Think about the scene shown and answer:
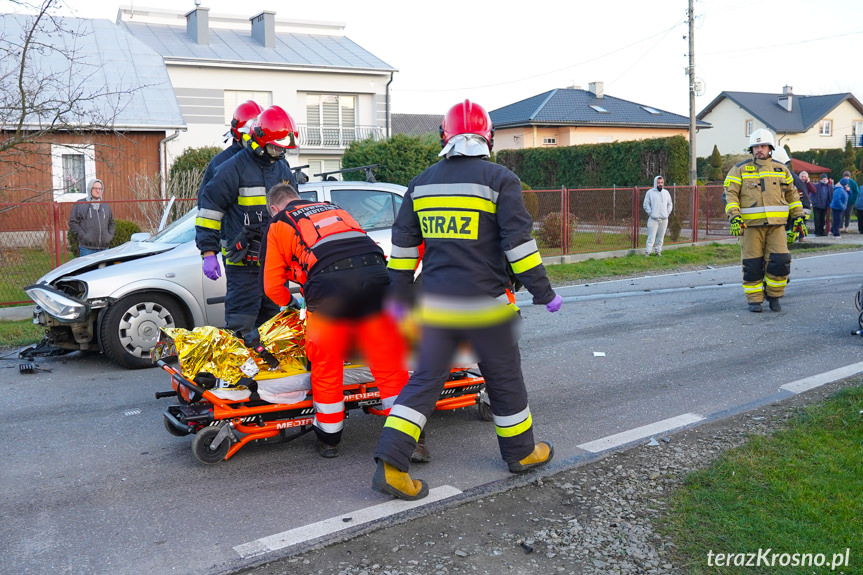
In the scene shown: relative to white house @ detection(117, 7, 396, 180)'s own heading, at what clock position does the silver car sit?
The silver car is roughly at 12 o'clock from the white house.

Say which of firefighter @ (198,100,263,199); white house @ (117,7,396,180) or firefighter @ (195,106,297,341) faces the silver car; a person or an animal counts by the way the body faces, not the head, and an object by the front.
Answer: the white house

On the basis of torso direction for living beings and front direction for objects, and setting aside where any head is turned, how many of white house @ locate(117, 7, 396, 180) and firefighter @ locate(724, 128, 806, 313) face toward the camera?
2

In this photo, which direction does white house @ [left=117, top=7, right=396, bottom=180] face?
toward the camera

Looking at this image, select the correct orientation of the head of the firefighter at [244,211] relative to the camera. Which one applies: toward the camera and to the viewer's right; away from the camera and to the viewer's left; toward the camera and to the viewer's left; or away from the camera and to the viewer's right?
toward the camera and to the viewer's right

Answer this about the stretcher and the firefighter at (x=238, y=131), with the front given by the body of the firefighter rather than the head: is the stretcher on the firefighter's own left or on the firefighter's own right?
on the firefighter's own right

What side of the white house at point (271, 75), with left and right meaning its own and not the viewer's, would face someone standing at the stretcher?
front

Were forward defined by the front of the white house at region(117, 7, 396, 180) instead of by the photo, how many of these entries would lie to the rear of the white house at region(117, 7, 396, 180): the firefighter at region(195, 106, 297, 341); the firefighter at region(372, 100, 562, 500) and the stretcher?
0

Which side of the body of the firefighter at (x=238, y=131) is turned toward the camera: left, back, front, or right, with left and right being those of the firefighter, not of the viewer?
right

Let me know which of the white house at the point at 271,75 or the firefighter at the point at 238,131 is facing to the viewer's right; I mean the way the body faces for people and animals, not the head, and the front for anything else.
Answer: the firefighter

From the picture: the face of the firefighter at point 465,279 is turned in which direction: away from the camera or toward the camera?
away from the camera

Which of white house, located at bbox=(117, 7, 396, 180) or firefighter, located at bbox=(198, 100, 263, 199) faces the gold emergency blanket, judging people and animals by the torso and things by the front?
the white house

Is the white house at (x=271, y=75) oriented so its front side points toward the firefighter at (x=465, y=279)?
yes
